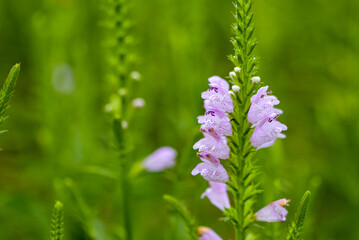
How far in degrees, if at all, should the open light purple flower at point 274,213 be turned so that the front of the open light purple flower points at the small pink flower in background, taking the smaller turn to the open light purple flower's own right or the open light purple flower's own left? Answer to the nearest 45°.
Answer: approximately 135° to the open light purple flower's own left

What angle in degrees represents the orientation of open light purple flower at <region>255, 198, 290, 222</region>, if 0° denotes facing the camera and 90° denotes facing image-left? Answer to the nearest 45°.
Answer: approximately 270°
